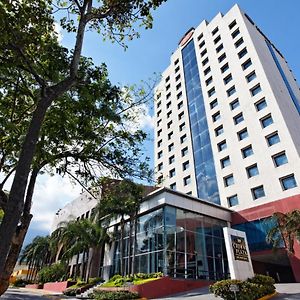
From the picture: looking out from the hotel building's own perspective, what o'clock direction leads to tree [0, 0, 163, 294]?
The tree is roughly at 11 o'clock from the hotel building.

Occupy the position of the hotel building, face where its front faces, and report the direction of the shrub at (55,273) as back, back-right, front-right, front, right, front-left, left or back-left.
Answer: front-right

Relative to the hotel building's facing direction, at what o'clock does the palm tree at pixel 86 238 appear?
The palm tree is roughly at 1 o'clock from the hotel building.

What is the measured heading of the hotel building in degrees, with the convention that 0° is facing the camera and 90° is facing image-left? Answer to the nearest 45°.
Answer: approximately 45°

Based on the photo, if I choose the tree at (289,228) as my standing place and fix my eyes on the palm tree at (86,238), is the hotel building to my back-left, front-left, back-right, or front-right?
front-right

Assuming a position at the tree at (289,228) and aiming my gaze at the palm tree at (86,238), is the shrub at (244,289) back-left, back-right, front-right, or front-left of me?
front-left
